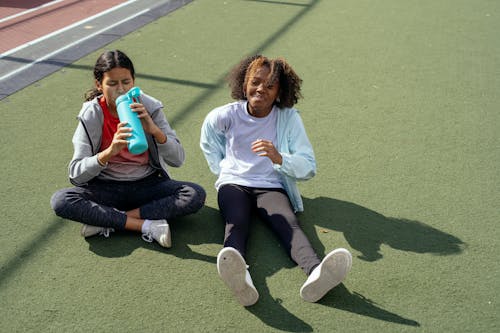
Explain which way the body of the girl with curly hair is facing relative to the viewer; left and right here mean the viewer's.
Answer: facing the viewer
